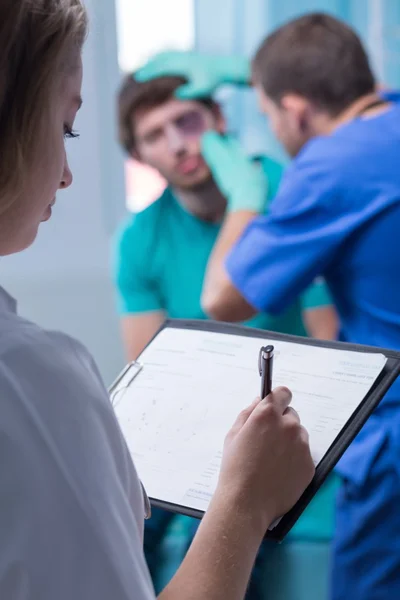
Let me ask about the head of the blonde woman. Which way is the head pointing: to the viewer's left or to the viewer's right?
to the viewer's right

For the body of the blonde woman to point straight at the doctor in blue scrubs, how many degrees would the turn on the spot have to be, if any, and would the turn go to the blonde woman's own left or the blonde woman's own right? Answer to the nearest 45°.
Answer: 0° — they already face them

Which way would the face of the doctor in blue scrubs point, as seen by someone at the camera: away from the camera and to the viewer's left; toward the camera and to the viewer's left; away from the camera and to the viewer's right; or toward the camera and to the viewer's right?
away from the camera and to the viewer's left

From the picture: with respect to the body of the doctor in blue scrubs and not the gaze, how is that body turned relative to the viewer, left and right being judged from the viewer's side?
facing away from the viewer and to the left of the viewer

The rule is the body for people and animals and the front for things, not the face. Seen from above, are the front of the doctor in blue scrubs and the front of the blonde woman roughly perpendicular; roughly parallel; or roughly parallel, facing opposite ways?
roughly perpendicular

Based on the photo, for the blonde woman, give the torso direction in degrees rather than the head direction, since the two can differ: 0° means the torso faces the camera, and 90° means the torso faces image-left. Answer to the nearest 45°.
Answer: approximately 225°

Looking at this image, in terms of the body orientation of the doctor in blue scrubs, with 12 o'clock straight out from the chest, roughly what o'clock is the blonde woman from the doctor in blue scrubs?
The blonde woman is roughly at 8 o'clock from the doctor in blue scrubs.
